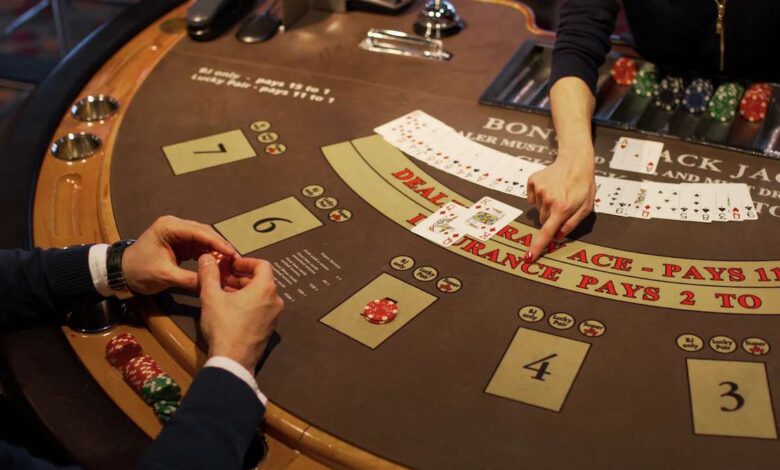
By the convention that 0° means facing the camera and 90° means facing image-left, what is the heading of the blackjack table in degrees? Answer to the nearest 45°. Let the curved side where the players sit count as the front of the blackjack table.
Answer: approximately 45°
